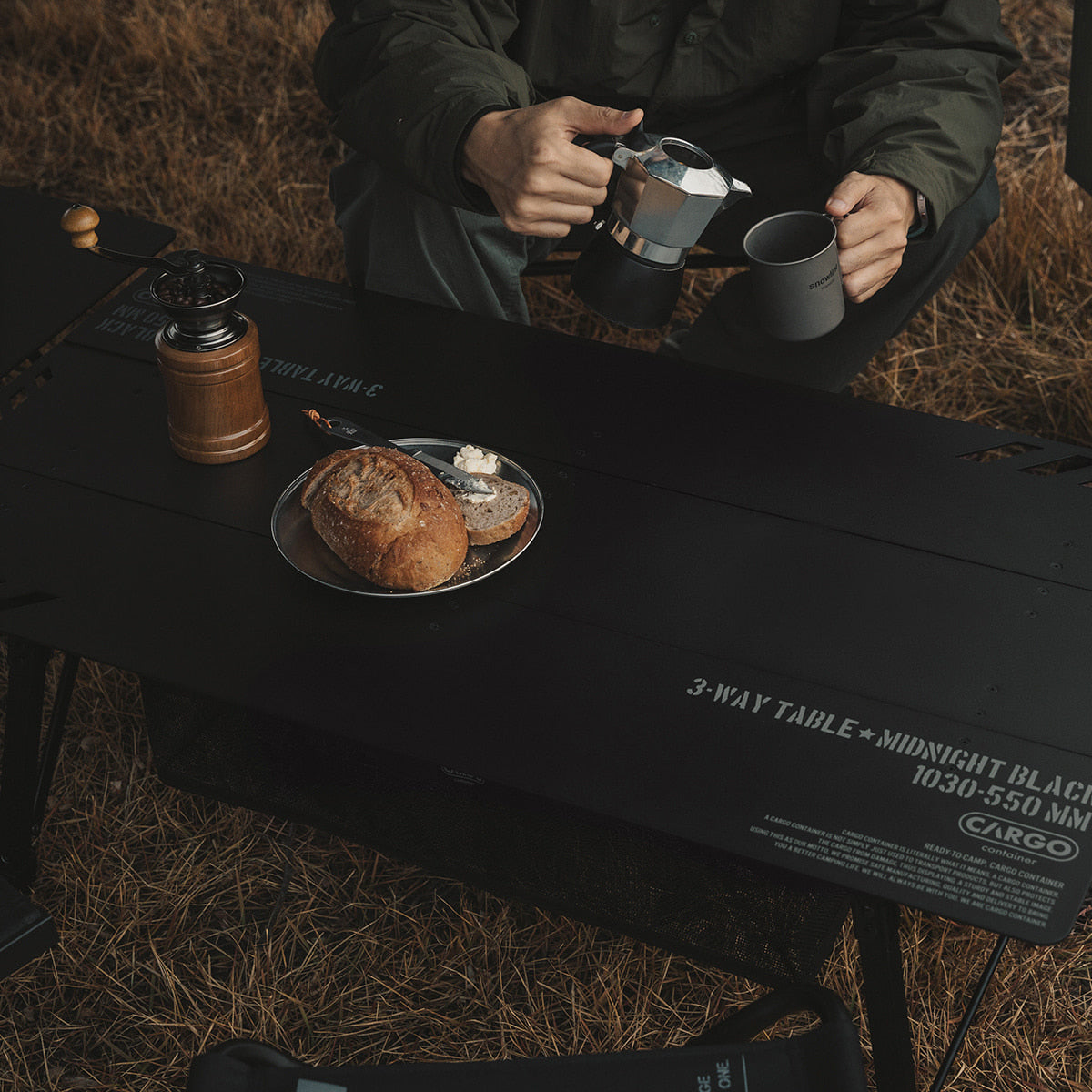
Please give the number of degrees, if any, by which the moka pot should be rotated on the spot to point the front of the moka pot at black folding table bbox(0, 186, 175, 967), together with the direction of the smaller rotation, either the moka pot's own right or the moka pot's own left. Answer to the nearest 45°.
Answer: approximately 180°

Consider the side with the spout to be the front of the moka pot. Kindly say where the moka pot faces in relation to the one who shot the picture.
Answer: facing to the right of the viewer
